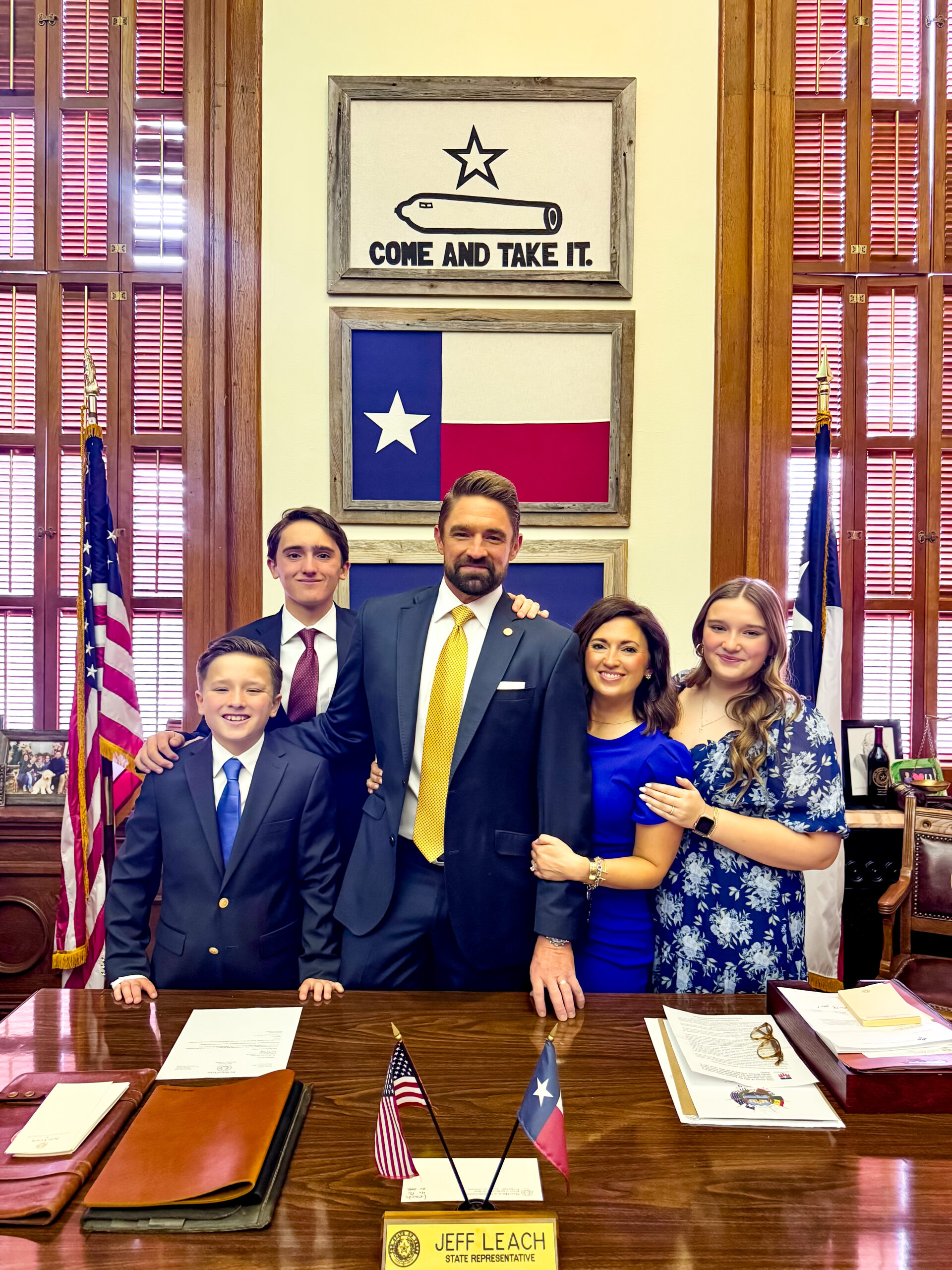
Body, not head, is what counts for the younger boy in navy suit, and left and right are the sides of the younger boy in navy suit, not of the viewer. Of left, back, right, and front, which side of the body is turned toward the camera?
front

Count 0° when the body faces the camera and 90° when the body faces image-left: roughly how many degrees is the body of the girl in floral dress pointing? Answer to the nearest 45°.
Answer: approximately 45°

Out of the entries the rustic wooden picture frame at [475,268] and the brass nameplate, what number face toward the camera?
2

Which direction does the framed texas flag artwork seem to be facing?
toward the camera

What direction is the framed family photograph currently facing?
toward the camera

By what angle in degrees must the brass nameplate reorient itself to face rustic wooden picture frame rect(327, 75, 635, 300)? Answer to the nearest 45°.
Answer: approximately 180°

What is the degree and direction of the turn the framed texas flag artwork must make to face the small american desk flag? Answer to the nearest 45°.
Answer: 0° — it already faces it

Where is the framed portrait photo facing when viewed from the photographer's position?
facing the viewer
